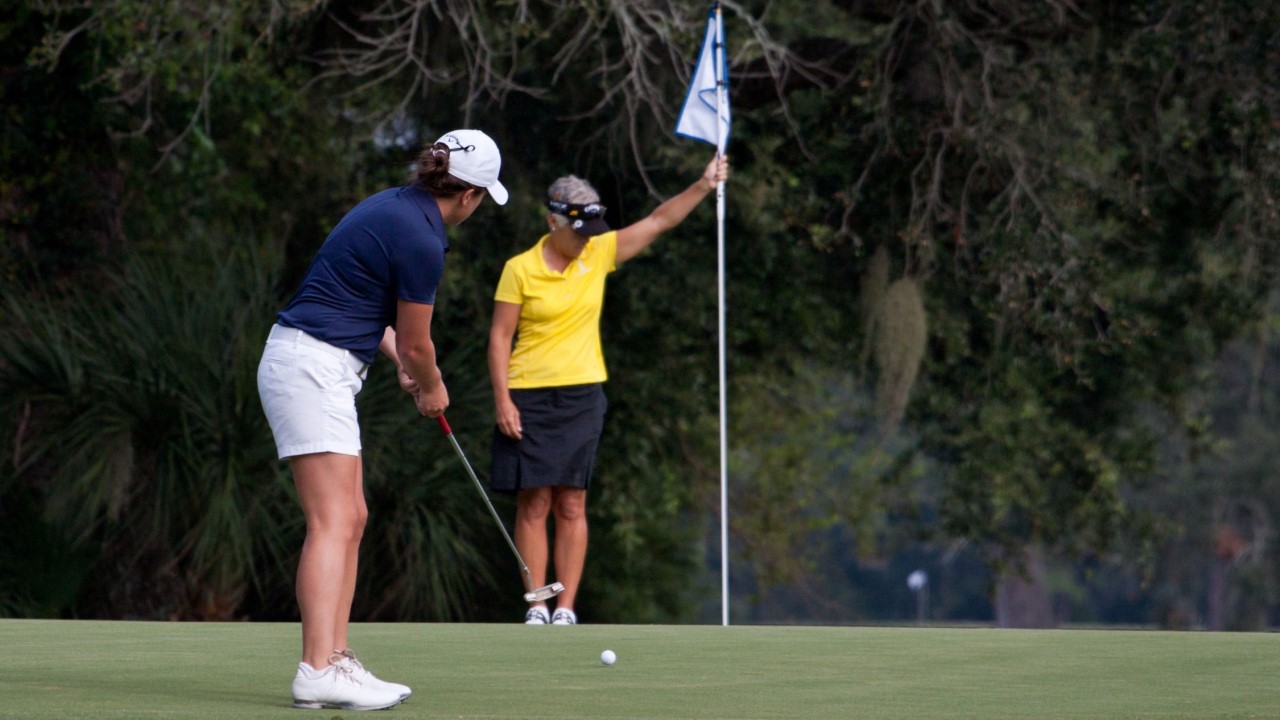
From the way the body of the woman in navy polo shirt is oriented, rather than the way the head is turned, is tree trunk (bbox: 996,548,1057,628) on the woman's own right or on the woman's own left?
on the woman's own left

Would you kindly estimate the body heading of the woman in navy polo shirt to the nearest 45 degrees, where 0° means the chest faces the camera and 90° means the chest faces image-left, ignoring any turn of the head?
approximately 270°

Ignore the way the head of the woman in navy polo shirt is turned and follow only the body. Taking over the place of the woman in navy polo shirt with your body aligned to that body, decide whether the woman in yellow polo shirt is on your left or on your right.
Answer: on your left
